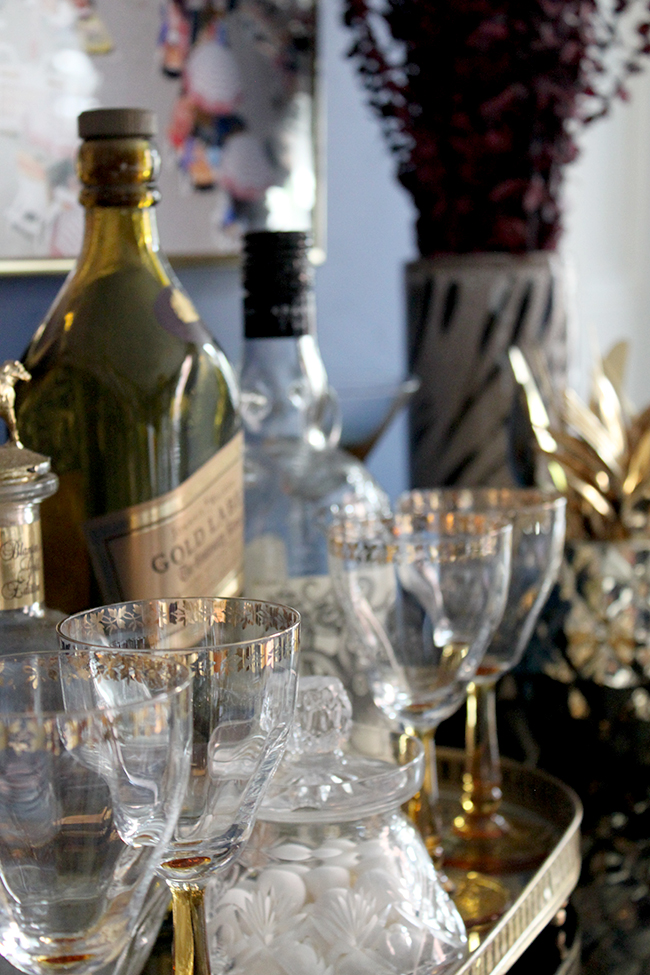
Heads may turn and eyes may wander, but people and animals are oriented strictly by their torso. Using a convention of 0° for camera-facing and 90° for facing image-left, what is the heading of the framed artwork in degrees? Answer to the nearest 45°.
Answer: approximately 0°
